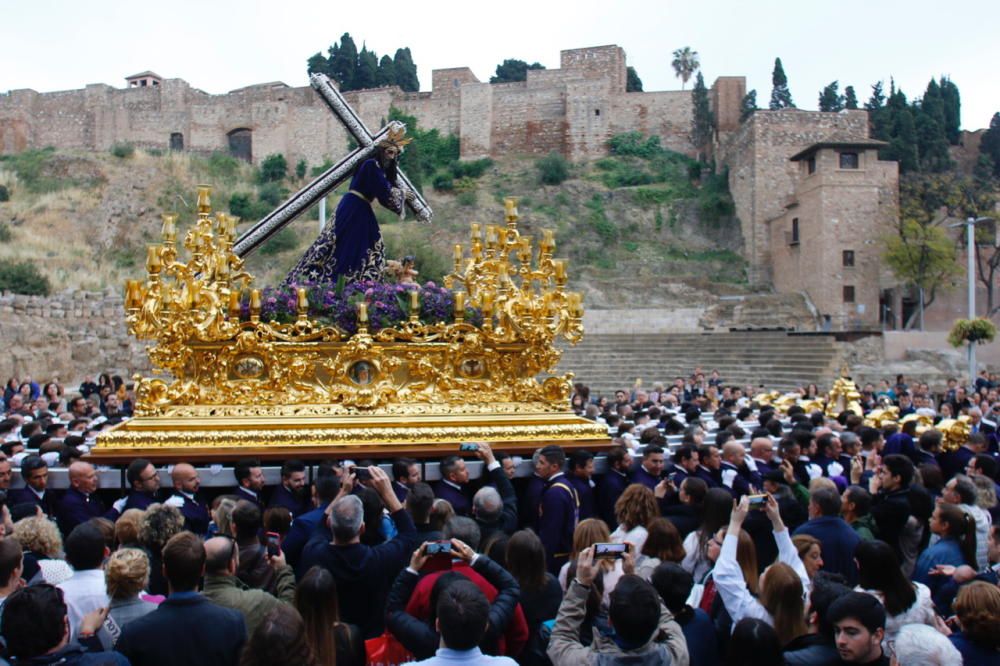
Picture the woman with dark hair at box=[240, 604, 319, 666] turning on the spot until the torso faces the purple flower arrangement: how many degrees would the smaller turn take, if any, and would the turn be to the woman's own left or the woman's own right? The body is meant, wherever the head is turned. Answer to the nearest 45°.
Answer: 0° — they already face it

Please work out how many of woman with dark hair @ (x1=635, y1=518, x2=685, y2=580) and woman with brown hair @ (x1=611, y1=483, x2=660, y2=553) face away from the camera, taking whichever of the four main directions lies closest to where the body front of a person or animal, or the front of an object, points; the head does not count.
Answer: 2

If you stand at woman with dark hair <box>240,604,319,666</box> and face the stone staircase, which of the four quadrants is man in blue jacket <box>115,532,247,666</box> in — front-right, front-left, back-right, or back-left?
front-left

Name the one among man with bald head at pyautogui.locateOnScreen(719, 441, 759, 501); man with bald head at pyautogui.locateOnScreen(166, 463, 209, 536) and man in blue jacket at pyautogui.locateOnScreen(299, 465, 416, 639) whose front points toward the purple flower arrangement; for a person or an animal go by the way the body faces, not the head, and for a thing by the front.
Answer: the man in blue jacket

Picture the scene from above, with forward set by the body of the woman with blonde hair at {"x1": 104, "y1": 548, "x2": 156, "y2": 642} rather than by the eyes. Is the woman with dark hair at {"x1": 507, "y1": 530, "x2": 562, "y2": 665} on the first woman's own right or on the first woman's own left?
on the first woman's own right

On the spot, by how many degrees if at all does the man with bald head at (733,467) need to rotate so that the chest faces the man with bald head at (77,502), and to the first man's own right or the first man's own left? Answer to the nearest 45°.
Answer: approximately 135° to the first man's own right

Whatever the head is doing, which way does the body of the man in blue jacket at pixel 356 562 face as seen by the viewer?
away from the camera

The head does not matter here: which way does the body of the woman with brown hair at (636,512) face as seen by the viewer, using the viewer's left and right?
facing away from the viewer

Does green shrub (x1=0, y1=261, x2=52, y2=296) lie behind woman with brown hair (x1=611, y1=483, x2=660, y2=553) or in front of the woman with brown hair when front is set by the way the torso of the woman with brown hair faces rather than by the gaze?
in front

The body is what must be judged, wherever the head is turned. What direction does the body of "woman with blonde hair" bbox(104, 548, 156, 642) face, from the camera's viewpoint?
away from the camera
